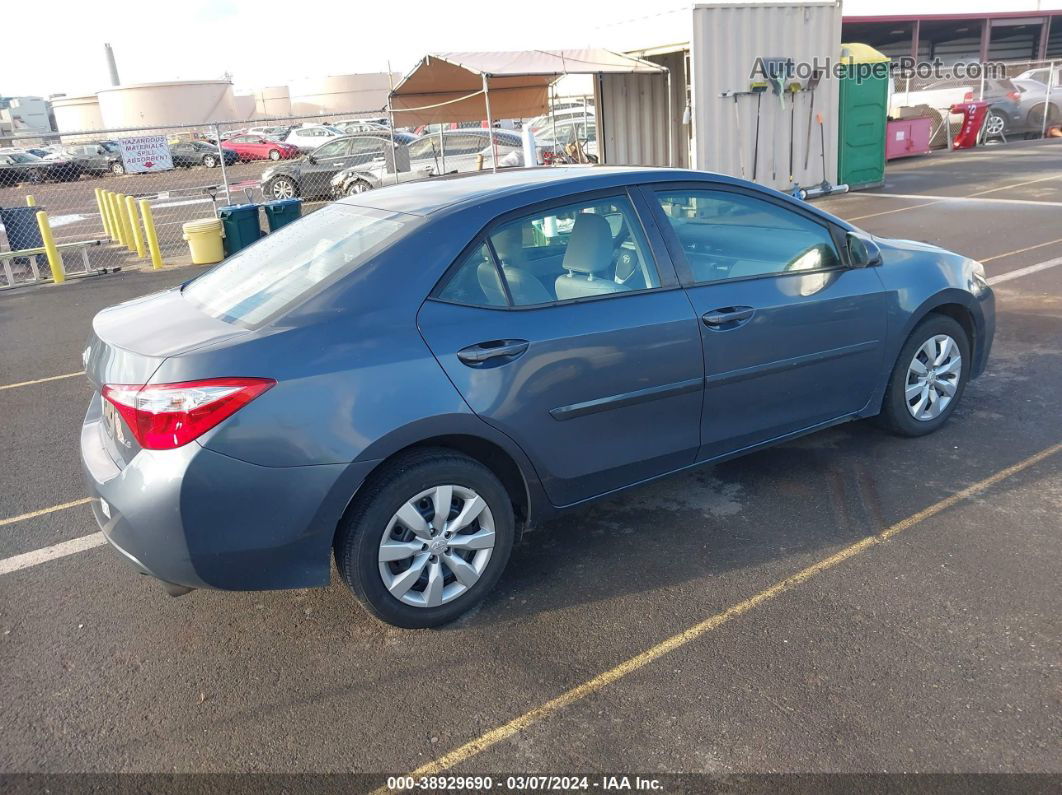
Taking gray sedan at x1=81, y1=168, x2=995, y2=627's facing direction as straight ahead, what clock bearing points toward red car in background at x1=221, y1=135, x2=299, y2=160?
The red car in background is roughly at 10 o'clock from the gray sedan.

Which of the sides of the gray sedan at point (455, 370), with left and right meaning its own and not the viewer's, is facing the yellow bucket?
left

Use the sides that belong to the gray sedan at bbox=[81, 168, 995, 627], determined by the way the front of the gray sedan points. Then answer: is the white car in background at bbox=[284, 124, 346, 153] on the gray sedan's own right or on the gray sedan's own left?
on the gray sedan's own left

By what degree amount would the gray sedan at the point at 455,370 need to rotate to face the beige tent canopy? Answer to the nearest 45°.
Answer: approximately 45° to its left

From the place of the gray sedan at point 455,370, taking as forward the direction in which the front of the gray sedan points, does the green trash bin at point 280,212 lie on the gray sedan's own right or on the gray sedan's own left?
on the gray sedan's own left

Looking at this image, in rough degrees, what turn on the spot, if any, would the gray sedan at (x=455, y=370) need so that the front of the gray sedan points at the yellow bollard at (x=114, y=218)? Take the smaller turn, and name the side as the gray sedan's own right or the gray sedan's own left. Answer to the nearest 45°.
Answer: approximately 90° to the gray sedan's own left

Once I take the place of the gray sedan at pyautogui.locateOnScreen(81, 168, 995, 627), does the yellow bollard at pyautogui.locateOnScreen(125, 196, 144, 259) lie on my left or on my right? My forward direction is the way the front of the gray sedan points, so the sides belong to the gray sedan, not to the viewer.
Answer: on my left

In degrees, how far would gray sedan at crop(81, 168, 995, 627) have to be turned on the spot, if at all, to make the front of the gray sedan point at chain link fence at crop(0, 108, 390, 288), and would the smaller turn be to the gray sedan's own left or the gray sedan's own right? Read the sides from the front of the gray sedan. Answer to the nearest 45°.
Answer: approximately 90° to the gray sedan's own left

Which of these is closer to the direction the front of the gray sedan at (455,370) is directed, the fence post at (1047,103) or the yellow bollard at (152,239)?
the fence post

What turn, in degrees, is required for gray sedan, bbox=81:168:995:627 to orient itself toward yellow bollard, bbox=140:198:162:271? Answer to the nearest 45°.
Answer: approximately 90° to its left

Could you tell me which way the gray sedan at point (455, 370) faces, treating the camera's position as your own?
facing away from the viewer and to the right of the viewer
